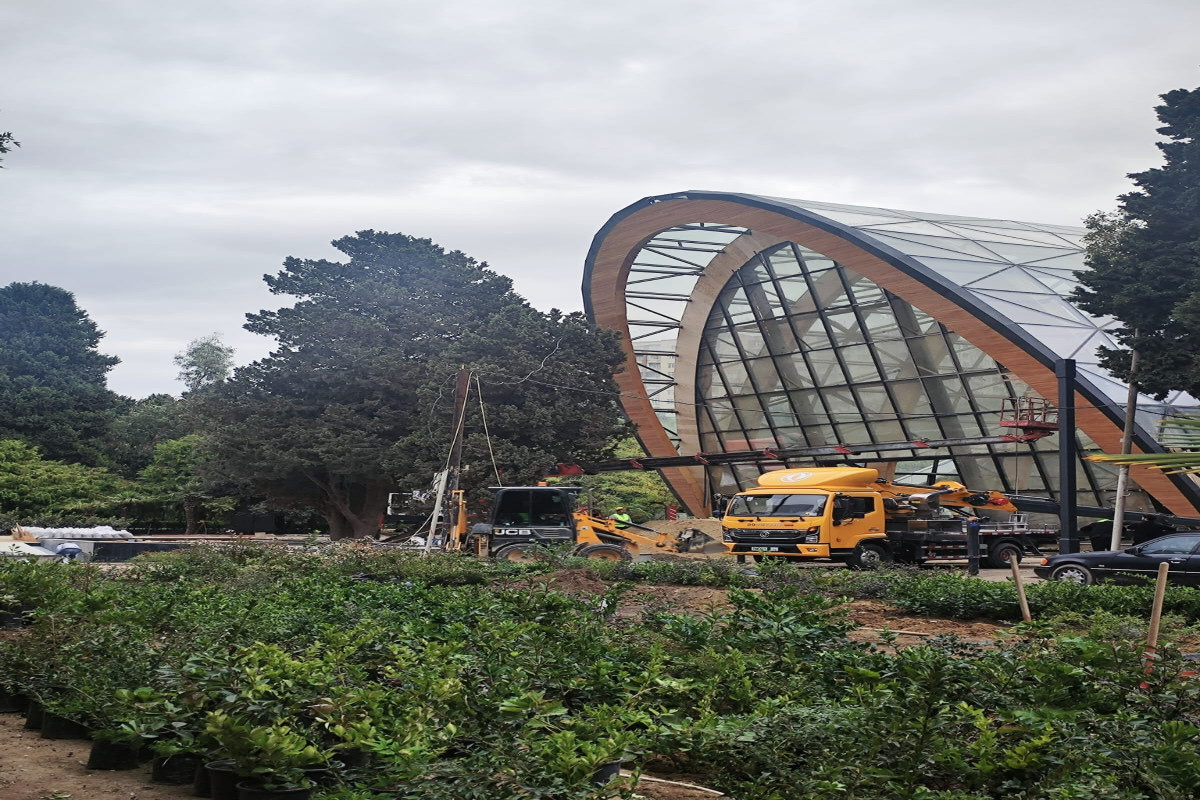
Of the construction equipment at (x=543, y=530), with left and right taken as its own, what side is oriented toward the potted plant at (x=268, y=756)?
right

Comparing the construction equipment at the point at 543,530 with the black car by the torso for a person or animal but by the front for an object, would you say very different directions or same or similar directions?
very different directions

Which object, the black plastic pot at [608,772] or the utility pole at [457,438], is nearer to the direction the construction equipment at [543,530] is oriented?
the black plastic pot

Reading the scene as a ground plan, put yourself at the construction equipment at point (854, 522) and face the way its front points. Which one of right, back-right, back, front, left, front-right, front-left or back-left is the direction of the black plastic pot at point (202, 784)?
front-left

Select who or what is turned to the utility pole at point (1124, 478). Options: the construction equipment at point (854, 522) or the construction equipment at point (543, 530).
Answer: the construction equipment at point (543, 530)

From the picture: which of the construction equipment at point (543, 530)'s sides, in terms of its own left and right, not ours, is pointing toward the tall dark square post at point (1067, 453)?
front

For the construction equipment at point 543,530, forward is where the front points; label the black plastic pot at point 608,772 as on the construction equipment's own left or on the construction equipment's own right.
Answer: on the construction equipment's own right

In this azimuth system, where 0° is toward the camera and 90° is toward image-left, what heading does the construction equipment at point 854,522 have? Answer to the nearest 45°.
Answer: approximately 45°

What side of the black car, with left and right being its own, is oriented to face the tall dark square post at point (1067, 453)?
right

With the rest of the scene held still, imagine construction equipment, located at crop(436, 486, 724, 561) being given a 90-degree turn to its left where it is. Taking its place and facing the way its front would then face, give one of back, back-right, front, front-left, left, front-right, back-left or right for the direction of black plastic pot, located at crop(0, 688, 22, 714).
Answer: back

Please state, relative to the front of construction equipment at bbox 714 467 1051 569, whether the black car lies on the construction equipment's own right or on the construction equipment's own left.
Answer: on the construction equipment's own left

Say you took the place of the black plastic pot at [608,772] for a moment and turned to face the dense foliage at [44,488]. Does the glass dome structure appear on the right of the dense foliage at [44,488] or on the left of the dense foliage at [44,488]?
right

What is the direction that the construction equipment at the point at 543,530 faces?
to the viewer's right

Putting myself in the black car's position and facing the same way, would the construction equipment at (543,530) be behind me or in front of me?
in front

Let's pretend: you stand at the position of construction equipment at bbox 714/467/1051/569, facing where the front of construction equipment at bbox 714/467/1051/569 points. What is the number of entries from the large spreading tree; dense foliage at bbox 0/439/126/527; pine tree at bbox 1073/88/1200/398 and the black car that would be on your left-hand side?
2

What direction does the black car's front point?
to the viewer's left
